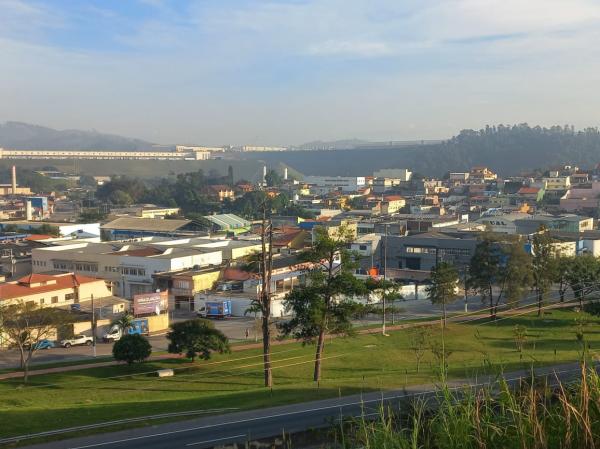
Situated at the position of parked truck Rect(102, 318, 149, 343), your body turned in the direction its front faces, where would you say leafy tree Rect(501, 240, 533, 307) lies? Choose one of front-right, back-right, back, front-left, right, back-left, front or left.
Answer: back-left

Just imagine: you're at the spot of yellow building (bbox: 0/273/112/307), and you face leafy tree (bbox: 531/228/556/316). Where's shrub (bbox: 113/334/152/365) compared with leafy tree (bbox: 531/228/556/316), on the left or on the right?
right

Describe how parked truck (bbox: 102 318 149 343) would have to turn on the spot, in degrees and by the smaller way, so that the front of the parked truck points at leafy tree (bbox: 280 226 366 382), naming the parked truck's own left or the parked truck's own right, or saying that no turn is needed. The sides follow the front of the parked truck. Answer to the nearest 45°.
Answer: approximately 90° to the parked truck's own left

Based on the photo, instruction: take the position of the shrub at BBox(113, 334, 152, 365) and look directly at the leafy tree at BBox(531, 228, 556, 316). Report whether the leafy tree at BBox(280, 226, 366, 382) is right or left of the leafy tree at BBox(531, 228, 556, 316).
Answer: right

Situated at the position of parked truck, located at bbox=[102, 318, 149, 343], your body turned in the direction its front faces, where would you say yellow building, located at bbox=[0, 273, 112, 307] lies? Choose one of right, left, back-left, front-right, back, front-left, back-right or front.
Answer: right

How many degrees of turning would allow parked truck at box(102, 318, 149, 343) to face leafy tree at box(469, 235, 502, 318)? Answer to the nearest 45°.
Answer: approximately 135° to its left

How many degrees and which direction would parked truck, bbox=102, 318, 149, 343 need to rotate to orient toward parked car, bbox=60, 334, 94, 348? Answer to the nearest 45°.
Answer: approximately 45° to its right

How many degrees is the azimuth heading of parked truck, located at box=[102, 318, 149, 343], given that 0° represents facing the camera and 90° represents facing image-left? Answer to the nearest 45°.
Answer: approximately 45°
